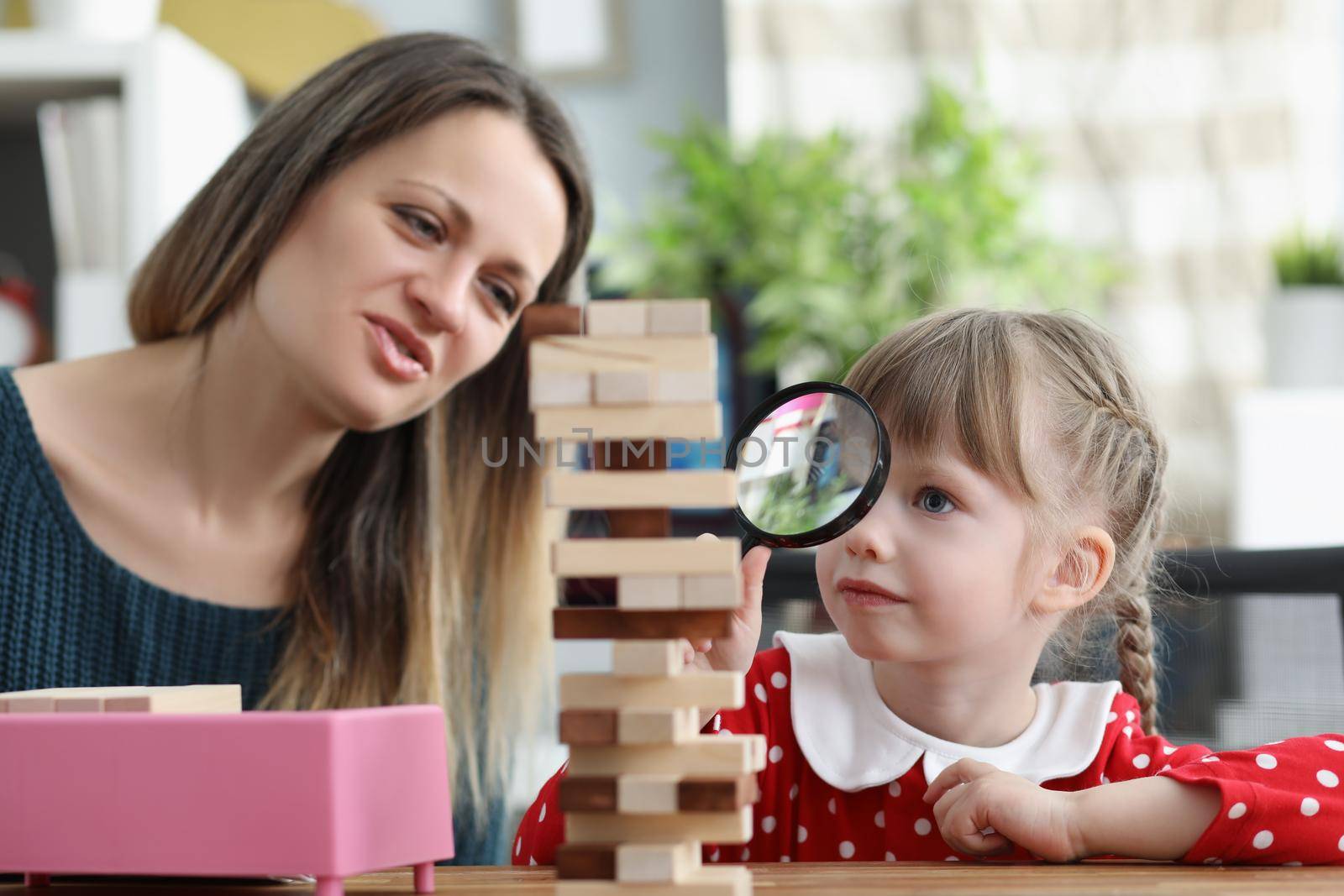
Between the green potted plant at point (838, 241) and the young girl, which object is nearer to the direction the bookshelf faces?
the young girl

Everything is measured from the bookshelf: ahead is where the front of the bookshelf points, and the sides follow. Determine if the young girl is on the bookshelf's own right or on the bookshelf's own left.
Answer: on the bookshelf's own left

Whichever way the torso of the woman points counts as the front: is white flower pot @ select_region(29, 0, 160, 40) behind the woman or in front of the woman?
behind

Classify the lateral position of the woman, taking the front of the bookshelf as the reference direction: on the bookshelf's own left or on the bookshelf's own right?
on the bookshelf's own left

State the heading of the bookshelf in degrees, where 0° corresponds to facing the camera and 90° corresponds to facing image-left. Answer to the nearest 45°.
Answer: approximately 45°

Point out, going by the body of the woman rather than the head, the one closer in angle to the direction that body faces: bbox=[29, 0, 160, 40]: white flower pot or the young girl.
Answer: the young girl

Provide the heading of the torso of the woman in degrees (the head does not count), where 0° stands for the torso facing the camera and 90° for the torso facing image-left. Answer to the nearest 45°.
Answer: approximately 315°

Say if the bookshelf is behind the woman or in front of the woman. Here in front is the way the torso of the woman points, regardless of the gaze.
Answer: behind

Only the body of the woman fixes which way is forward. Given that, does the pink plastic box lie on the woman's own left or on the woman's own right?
on the woman's own right
